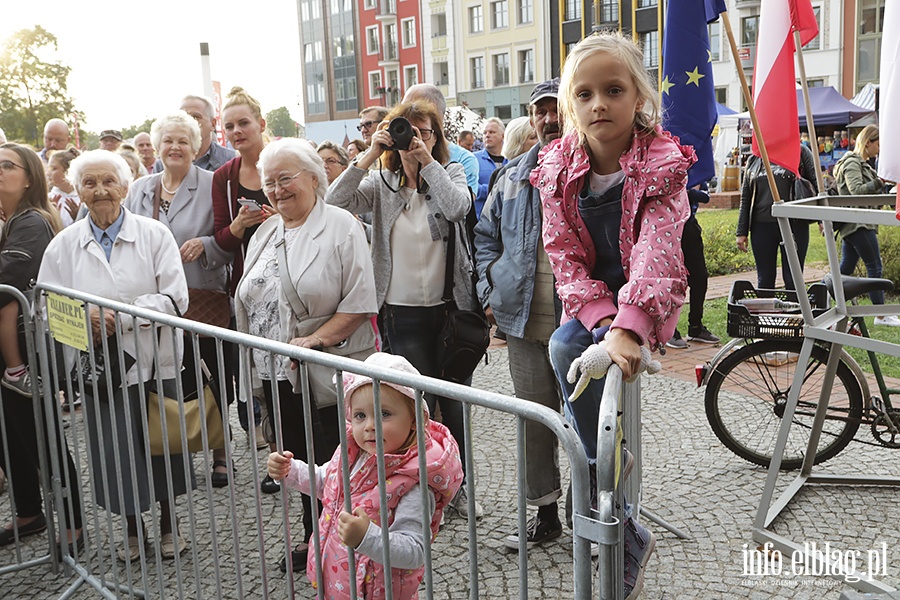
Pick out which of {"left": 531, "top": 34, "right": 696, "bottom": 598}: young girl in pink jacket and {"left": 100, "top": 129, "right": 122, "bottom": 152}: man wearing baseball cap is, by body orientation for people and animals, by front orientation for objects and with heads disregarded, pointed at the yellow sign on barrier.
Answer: the man wearing baseball cap

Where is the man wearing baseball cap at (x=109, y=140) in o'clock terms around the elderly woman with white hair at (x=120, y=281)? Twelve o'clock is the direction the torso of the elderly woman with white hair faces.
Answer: The man wearing baseball cap is roughly at 6 o'clock from the elderly woman with white hair.

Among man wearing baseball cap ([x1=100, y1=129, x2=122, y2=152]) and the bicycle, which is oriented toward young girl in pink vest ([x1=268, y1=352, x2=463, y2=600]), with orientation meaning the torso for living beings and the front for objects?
the man wearing baseball cap

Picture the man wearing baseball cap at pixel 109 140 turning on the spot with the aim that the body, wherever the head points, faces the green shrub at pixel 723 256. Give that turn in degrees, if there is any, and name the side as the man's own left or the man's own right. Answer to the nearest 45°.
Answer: approximately 90° to the man's own left
